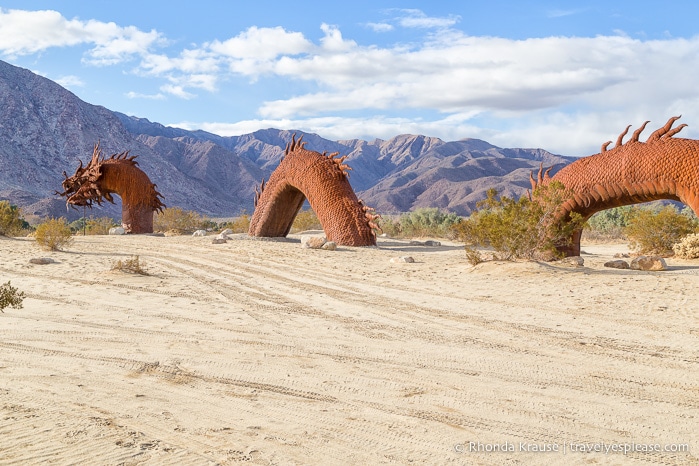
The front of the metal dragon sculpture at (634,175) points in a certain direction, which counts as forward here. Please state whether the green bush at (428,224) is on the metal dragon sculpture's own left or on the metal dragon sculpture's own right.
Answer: on the metal dragon sculpture's own right

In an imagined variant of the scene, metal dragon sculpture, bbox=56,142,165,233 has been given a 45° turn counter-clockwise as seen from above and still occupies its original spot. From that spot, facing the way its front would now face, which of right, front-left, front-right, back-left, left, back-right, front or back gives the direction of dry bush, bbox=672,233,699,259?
left

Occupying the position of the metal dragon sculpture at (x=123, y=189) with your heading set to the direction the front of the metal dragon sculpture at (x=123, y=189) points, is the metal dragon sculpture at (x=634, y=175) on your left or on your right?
on your left

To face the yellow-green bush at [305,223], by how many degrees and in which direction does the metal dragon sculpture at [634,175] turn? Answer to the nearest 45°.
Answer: approximately 45° to its right

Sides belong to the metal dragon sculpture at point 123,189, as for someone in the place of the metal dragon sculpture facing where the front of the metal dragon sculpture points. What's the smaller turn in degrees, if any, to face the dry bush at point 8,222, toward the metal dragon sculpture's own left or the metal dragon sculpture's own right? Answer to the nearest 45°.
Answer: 0° — it already faces it

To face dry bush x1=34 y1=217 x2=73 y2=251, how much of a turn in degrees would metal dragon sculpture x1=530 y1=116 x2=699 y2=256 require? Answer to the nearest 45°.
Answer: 0° — it already faces it

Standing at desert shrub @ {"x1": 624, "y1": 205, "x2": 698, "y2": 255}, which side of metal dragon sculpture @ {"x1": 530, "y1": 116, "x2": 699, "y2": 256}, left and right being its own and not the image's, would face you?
right

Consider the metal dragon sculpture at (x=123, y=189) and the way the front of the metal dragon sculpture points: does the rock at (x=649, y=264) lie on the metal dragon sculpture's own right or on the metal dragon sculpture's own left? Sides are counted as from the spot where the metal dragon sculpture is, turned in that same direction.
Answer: on the metal dragon sculpture's own left

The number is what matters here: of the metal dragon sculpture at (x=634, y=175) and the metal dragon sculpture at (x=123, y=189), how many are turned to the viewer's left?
2

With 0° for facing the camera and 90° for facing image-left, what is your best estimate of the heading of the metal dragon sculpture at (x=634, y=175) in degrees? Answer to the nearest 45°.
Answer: approximately 90°

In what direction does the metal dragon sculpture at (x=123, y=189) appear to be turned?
to the viewer's left

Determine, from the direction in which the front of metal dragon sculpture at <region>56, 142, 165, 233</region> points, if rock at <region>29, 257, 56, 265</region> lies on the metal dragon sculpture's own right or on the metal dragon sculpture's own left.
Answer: on the metal dragon sculpture's own left
